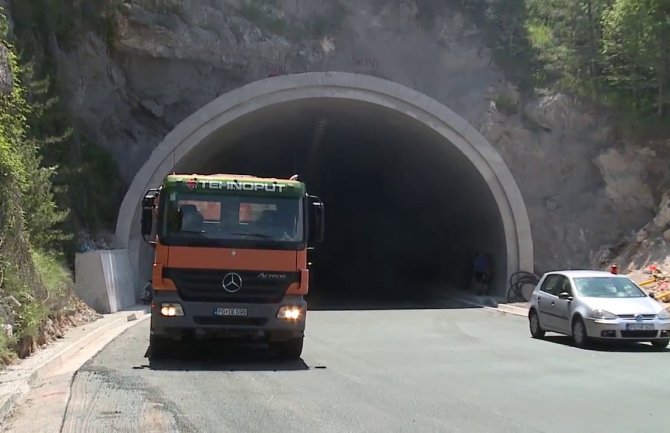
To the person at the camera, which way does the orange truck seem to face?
facing the viewer

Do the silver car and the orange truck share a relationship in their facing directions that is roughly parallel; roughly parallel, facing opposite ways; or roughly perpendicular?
roughly parallel

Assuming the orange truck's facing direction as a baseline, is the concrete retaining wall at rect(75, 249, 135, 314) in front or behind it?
behind

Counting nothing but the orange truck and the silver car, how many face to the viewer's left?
0

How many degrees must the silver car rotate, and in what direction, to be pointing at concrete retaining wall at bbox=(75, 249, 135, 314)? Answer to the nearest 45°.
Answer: approximately 135° to its right

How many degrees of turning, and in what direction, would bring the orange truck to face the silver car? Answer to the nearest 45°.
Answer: approximately 90° to its left

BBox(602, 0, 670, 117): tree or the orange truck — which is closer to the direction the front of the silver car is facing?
the orange truck

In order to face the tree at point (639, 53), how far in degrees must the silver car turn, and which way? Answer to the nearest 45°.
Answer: approximately 135° to its left

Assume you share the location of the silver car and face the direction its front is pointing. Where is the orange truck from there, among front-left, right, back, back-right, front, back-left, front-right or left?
right
